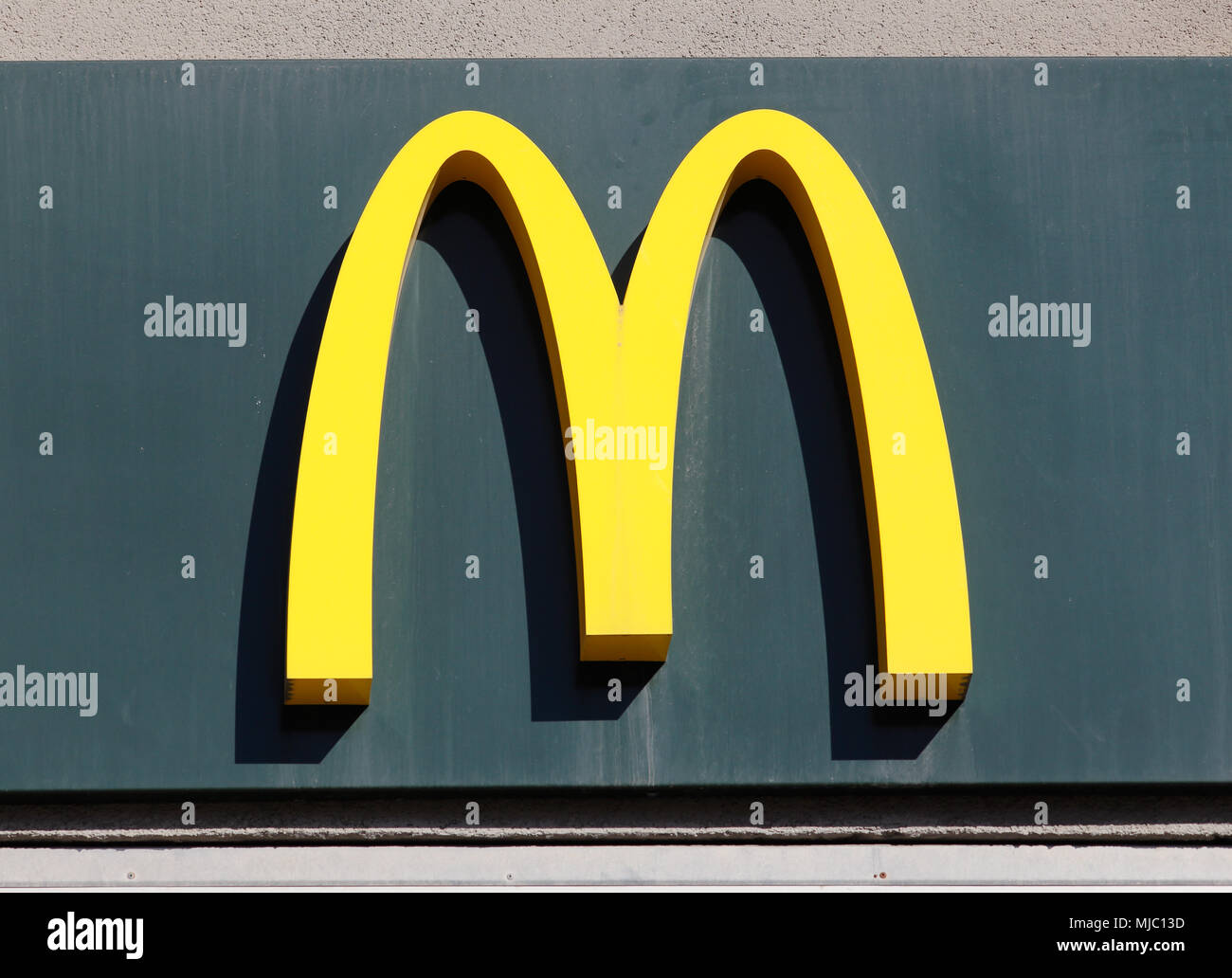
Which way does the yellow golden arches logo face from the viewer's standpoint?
toward the camera
